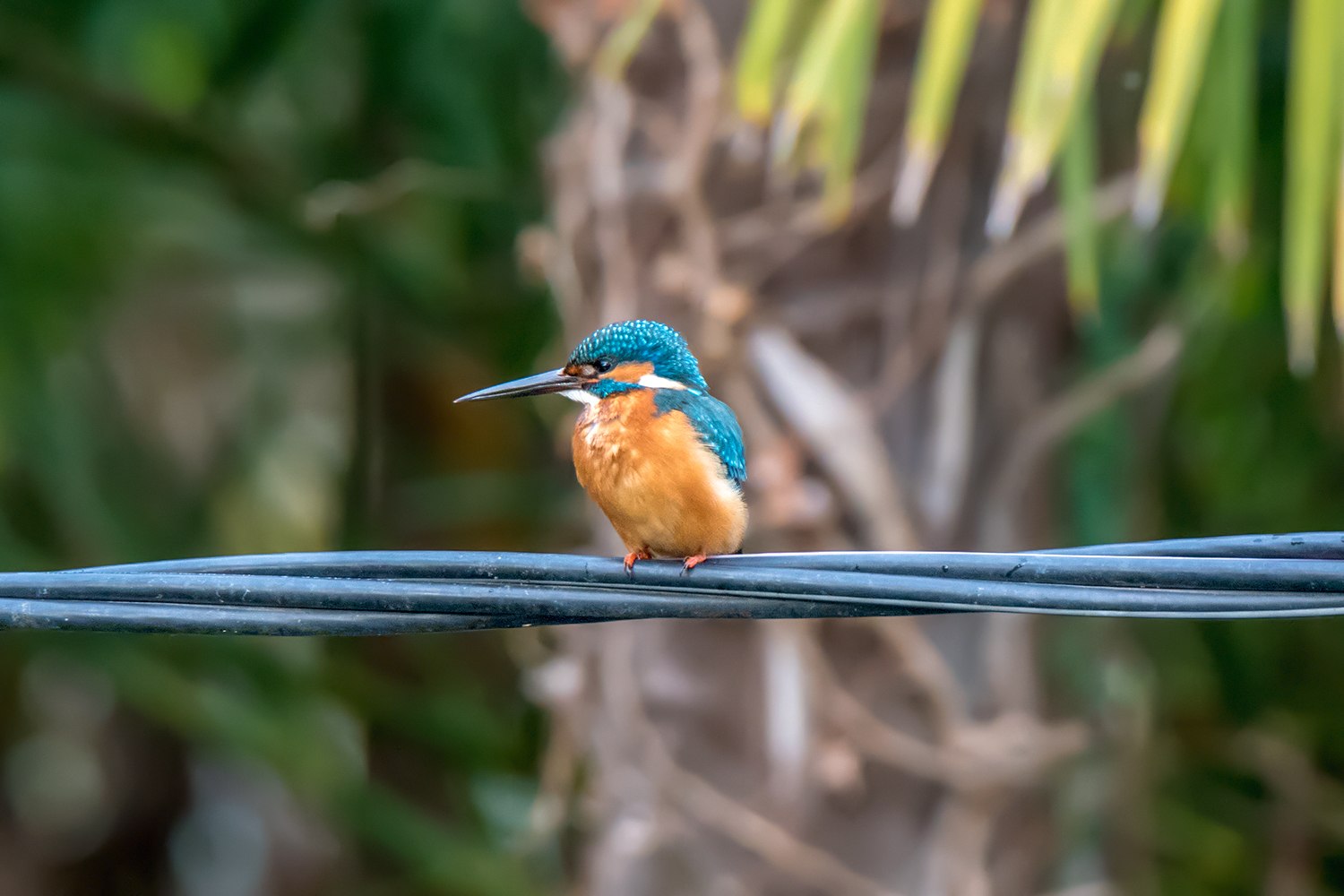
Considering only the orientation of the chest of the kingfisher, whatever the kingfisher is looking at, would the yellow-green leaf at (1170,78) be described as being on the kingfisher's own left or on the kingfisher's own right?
on the kingfisher's own left

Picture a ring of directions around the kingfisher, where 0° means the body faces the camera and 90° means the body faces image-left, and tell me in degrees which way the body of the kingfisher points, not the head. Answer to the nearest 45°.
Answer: approximately 45°

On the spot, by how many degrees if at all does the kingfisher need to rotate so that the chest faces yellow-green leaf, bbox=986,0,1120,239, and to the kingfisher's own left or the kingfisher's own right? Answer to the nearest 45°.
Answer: approximately 180°

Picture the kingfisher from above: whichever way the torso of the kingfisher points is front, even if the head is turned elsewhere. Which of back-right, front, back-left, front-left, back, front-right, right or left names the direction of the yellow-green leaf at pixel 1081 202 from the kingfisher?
back-left

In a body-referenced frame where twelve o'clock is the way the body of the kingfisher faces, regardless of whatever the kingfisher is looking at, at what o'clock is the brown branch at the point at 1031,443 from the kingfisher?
The brown branch is roughly at 6 o'clock from the kingfisher.

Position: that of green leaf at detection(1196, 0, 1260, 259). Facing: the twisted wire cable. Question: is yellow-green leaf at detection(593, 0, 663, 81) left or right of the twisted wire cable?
right
